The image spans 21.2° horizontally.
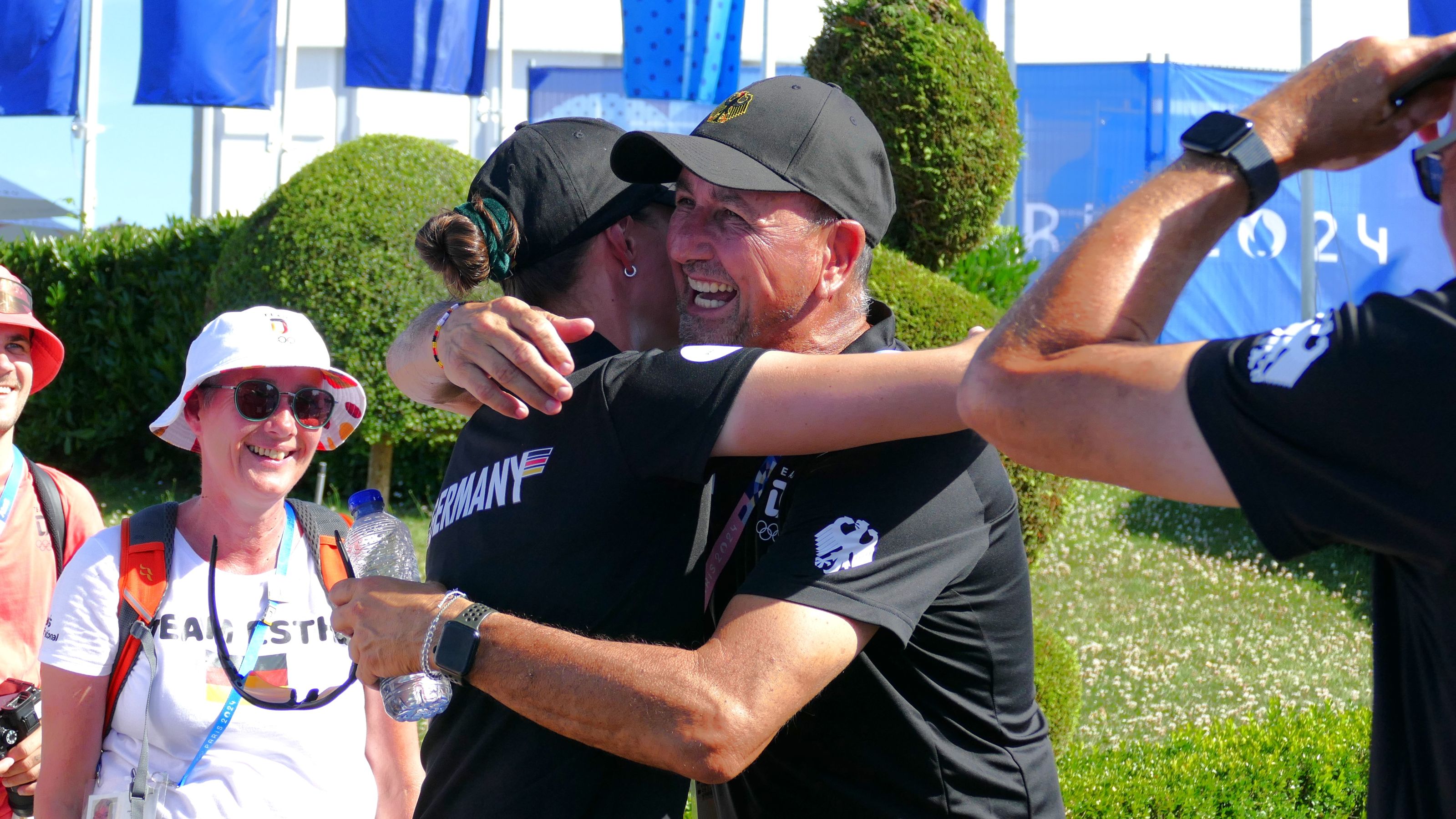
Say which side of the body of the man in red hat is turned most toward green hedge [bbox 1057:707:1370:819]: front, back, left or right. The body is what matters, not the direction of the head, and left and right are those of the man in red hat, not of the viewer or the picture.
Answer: left

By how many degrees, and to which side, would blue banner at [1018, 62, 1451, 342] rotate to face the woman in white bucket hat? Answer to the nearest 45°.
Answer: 0° — it already faces them

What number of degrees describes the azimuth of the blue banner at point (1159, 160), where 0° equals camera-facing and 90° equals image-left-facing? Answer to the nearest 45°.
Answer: approximately 0°

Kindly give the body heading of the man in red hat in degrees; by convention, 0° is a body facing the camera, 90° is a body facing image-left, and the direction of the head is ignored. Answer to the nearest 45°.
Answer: approximately 0°

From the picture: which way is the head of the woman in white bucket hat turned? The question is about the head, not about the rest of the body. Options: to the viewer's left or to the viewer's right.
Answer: to the viewer's right

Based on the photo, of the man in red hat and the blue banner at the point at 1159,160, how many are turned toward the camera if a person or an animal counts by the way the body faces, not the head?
2

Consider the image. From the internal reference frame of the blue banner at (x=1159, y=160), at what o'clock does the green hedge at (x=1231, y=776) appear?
The green hedge is roughly at 12 o'clock from the blue banner.

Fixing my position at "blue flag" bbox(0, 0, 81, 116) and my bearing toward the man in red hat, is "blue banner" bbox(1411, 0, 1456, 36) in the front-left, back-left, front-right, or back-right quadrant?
front-left

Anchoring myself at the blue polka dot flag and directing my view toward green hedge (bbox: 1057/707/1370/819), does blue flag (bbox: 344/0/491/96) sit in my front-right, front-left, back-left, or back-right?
back-right

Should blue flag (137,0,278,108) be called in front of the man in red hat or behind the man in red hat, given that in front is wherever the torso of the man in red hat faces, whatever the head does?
behind
